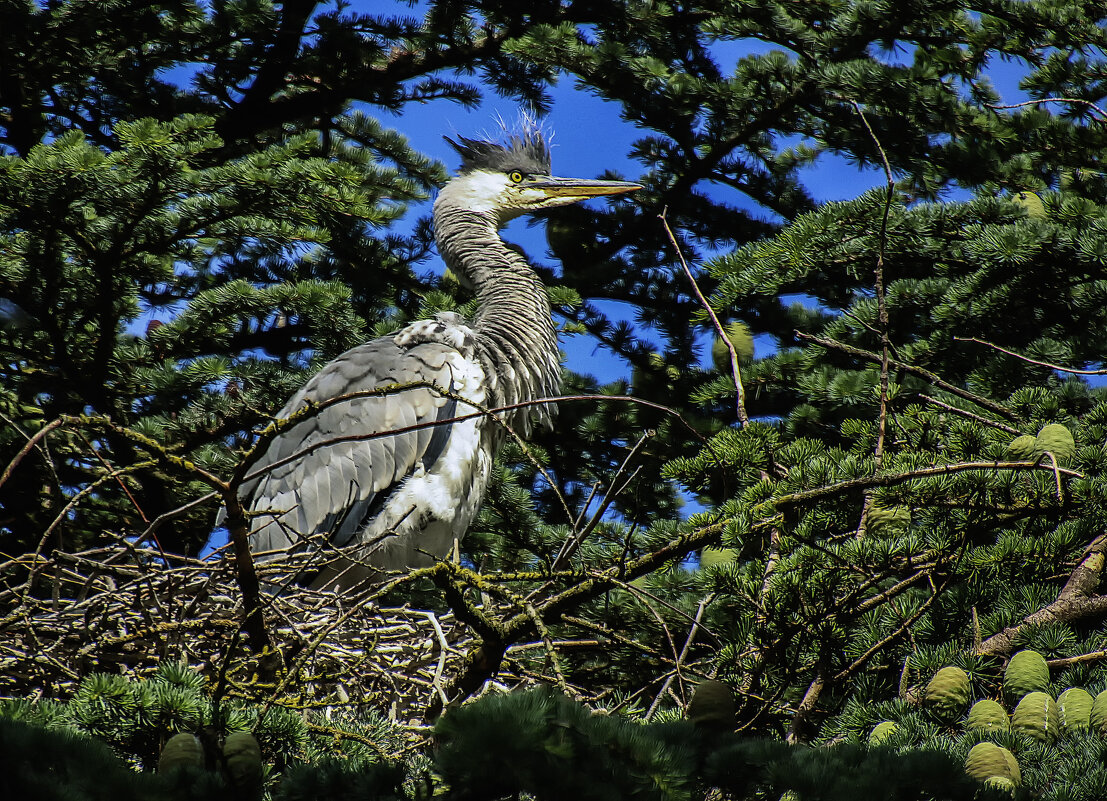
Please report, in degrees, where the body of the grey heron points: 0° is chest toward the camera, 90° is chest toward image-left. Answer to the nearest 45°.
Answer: approximately 270°

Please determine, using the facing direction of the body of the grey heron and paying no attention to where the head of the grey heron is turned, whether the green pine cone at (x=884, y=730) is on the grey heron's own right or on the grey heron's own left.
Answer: on the grey heron's own right
